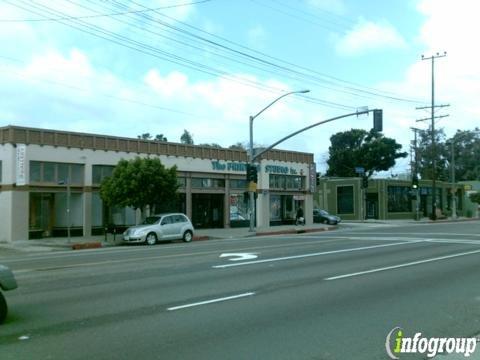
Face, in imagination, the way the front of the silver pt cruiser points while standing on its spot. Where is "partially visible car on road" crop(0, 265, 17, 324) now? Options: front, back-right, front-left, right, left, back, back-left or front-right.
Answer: front-left

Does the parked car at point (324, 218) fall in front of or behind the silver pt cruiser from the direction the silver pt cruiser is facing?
behind

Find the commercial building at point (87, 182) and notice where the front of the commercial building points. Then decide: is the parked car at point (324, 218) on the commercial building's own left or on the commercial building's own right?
on the commercial building's own left

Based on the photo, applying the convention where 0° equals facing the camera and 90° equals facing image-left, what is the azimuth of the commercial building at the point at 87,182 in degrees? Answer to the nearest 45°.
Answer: approximately 315°

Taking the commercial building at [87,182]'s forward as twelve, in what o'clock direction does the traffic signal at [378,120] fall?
The traffic signal is roughly at 11 o'clock from the commercial building.

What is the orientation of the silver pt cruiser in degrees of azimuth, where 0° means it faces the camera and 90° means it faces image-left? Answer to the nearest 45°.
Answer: approximately 45°

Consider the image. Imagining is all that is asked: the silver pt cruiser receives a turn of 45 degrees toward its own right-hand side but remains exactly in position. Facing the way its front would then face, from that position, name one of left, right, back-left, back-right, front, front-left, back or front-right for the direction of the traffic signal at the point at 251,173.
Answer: back-right

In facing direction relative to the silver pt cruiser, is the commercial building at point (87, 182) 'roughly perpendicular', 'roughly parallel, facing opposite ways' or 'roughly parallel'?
roughly perpendicular
